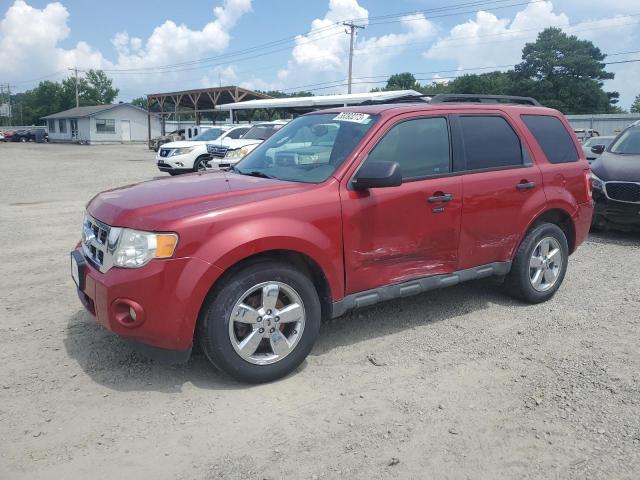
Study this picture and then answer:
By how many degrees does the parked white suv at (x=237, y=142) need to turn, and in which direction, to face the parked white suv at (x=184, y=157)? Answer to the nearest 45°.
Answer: approximately 90° to its right

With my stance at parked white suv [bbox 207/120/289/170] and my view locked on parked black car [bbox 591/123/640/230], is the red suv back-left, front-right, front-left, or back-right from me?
front-right

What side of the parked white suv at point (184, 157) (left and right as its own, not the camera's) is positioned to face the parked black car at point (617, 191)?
left

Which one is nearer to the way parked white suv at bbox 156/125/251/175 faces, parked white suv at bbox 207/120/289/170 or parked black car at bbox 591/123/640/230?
the parked black car

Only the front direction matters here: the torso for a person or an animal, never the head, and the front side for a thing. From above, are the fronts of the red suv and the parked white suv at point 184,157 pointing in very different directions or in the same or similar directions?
same or similar directions

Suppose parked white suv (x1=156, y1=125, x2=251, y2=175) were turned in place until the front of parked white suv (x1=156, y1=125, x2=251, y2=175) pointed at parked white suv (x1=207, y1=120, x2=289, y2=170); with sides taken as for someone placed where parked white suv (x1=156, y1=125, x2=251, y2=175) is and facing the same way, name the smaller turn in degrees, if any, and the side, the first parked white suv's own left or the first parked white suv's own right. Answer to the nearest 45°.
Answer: approximately 90° to the first parked white suv's own left

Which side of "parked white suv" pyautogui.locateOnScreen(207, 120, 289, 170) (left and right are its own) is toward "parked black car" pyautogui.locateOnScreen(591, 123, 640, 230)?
left

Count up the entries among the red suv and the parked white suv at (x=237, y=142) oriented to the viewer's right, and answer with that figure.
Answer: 0

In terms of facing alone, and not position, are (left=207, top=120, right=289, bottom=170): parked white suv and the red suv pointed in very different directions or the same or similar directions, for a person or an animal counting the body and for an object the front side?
same or similar directions

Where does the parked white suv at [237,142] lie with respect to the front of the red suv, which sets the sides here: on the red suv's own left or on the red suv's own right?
on the red suv's own right

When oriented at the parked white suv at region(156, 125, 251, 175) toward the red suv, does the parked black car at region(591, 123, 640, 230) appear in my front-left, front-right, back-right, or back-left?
front-left

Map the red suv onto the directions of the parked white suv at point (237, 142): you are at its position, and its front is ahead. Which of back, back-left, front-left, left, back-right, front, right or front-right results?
front-left

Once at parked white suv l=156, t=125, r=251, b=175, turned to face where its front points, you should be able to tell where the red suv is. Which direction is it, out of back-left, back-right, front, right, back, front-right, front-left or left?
front-left

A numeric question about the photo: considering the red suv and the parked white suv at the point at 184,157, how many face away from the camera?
0

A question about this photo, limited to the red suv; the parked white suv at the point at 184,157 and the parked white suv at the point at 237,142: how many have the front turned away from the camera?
0

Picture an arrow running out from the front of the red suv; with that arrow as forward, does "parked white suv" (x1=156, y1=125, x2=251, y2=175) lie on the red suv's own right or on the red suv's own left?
on the red suv's own right

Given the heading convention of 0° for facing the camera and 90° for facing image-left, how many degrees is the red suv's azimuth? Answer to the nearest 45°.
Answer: approximately 45°

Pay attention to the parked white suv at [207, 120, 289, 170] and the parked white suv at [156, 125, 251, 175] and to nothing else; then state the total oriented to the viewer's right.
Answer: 0

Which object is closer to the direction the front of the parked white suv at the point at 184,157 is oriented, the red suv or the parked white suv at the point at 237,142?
the red suv

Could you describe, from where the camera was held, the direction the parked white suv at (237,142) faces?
facing the viewer and to the left of the viewer
